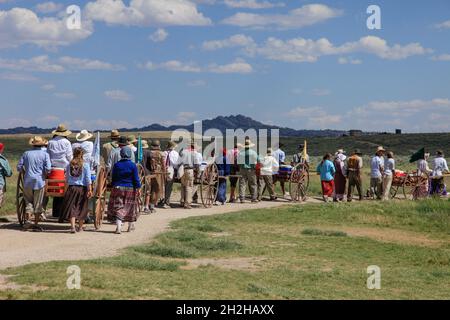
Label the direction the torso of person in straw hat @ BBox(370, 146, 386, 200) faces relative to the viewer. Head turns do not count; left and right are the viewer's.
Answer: facing away from the viewer and to the right of the viewer

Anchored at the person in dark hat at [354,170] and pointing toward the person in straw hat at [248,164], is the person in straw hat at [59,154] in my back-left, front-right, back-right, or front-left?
front-left

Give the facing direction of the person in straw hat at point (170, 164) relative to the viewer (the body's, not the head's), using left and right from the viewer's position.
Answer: facing away from the viewer and to the right of the viewer

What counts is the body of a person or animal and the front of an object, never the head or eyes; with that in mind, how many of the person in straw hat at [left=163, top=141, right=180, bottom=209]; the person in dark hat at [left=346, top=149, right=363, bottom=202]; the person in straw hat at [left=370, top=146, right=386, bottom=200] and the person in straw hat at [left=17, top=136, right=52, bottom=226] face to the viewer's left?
0

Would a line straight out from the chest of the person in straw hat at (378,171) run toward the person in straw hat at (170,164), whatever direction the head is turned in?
no

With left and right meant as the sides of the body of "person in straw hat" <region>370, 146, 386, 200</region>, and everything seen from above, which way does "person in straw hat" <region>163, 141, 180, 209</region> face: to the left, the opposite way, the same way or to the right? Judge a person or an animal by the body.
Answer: the same way

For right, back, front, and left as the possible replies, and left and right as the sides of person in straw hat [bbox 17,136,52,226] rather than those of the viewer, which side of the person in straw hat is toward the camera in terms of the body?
back

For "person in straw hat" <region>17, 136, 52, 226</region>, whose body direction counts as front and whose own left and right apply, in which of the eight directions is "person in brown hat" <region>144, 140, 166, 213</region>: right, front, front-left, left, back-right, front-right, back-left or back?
front-right

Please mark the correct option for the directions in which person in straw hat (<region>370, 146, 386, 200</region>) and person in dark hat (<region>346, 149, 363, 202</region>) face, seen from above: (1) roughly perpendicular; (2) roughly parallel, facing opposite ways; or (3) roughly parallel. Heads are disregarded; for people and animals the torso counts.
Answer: roughly parallel
